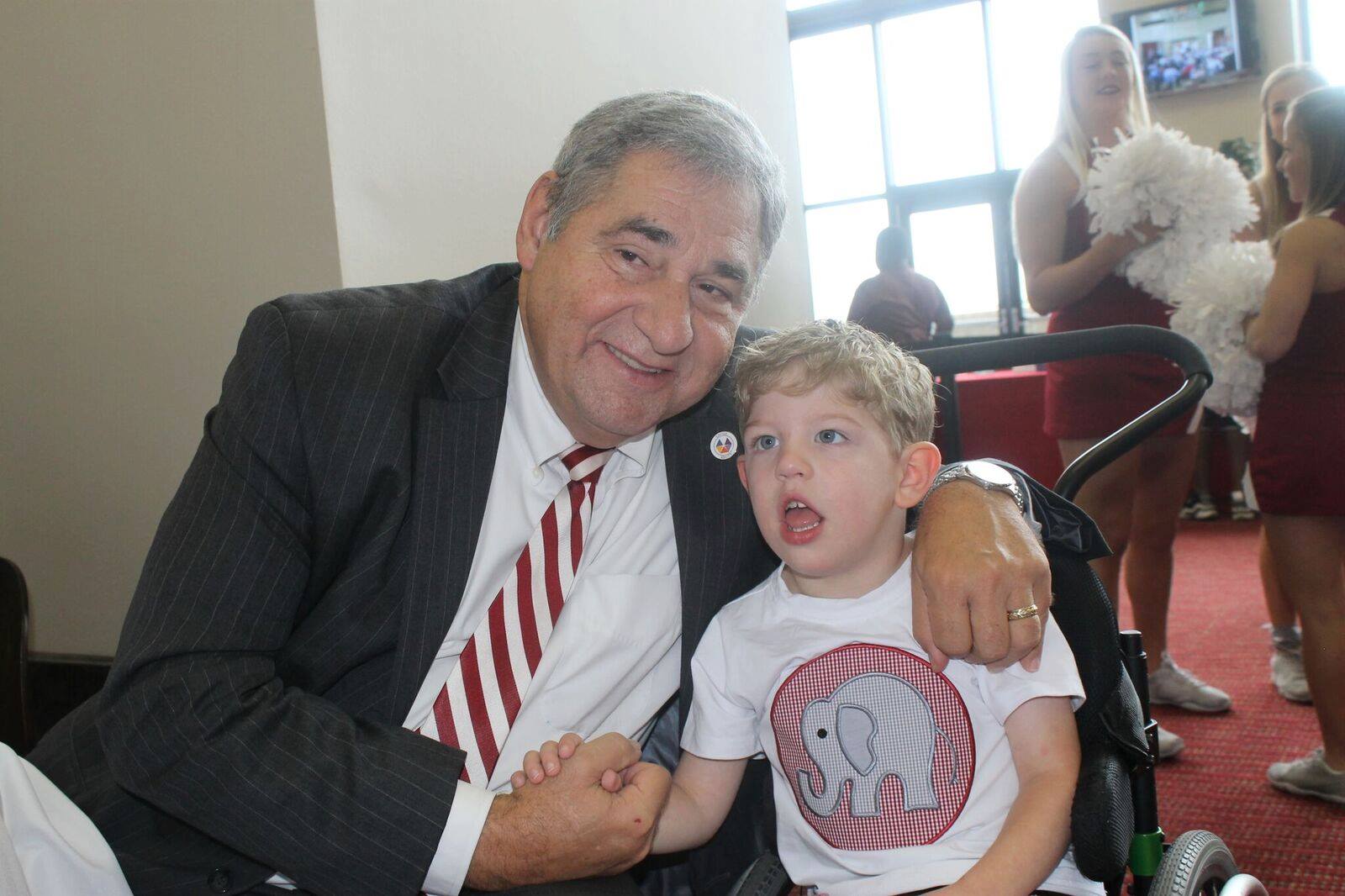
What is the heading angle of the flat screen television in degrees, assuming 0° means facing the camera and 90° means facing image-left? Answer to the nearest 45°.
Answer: approximately 0°

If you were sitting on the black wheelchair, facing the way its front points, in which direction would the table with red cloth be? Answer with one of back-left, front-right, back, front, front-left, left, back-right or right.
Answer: back-right

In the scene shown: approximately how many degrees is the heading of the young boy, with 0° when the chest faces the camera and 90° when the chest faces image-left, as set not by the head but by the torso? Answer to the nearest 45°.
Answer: approximately 0°

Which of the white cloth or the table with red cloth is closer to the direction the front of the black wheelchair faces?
the white cloth

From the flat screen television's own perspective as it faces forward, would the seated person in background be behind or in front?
in front

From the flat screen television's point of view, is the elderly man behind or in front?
in front

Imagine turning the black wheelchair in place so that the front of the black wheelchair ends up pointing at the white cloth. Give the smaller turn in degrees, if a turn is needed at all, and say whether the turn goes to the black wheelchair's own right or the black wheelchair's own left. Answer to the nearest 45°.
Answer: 0° — it already faces it
